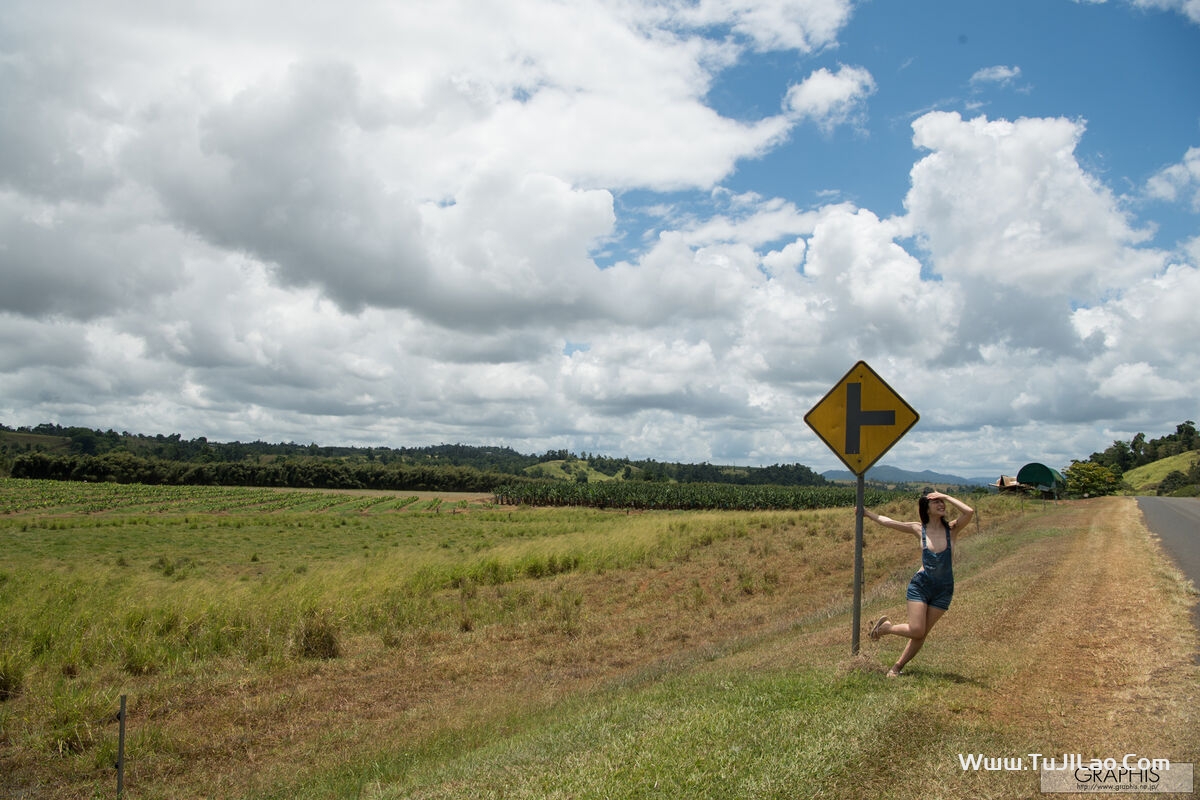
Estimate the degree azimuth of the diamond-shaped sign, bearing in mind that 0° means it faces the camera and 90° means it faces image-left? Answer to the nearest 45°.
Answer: approximately 0°

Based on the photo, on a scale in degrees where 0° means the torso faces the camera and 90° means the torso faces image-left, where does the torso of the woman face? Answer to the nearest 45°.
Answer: approximately 315°
